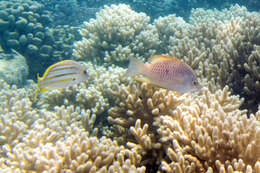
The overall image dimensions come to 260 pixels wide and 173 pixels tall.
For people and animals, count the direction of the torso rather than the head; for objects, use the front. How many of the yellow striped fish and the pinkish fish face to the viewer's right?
2

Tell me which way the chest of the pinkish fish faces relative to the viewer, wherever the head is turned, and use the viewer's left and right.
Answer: facing to the right of the viewer

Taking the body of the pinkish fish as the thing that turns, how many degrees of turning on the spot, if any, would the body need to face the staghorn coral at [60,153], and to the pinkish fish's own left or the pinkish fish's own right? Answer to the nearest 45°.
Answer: approximately 180°

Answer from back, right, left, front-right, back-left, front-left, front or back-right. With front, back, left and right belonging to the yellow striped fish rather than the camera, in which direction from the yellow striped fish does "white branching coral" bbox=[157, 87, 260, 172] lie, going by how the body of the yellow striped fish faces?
front-right

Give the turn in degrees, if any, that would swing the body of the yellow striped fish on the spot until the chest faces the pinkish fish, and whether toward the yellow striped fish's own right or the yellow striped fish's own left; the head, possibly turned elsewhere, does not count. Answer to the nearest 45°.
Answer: approximately 45° to the yellow striped fish's own right

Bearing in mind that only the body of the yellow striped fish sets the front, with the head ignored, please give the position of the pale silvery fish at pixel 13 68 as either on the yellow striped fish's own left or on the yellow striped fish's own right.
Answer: on the yellow striped fish's own left

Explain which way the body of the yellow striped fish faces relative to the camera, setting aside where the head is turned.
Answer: to the viewer's right
